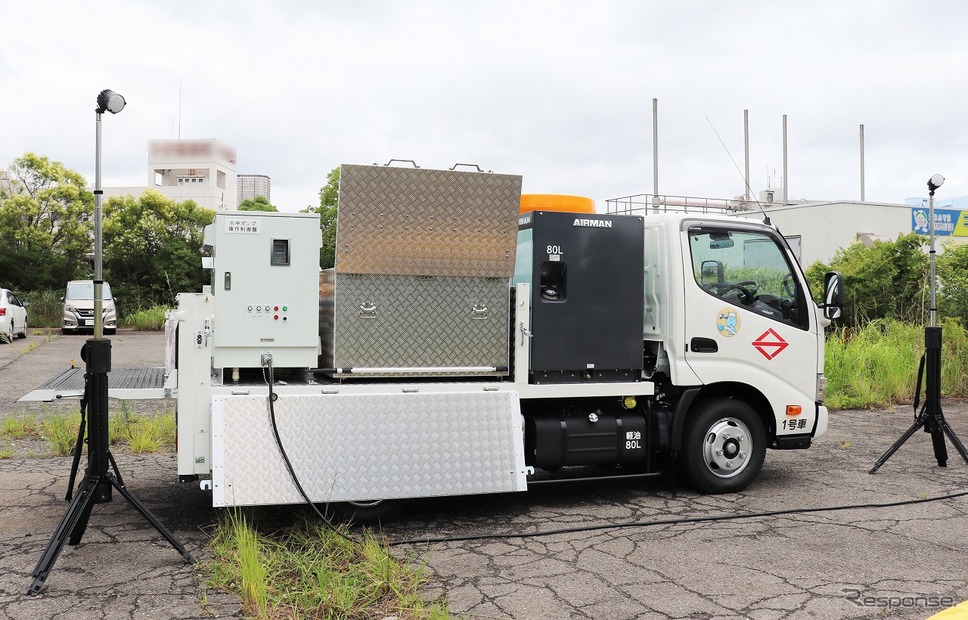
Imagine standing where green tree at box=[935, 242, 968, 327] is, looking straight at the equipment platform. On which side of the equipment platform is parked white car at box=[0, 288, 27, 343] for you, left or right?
right

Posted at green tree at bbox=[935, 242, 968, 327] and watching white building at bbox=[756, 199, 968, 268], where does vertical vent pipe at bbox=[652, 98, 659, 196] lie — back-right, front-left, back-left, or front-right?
front-left

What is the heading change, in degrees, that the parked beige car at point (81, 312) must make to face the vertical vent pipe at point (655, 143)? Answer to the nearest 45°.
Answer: approximately 90° to its left

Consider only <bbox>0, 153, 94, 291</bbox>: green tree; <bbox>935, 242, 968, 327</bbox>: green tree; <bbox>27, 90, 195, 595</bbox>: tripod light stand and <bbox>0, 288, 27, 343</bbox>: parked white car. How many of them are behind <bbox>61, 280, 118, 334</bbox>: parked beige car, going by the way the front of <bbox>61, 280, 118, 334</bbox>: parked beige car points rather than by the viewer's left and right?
1

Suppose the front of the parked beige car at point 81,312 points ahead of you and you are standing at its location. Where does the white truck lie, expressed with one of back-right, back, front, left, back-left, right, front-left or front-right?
front

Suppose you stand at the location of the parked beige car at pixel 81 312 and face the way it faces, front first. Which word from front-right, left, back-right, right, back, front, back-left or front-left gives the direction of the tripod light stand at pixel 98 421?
front

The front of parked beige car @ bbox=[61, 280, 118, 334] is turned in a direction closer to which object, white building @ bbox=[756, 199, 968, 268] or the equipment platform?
the equipment platform

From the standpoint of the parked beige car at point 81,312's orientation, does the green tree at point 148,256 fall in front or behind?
behind

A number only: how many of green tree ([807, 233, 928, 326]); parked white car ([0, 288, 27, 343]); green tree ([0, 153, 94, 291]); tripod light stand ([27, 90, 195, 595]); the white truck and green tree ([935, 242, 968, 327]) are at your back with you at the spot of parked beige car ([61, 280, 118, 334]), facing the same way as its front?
1

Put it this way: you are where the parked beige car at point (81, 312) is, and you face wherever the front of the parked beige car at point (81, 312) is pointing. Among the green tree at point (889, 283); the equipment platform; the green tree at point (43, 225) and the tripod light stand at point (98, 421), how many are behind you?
1

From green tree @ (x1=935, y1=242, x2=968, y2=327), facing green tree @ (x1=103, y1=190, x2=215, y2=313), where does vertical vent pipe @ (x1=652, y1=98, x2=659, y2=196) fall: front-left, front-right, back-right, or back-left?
front-right

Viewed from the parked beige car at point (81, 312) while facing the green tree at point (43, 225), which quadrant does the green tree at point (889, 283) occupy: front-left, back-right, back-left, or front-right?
back-right

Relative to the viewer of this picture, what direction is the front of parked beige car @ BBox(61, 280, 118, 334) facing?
facing the viewer

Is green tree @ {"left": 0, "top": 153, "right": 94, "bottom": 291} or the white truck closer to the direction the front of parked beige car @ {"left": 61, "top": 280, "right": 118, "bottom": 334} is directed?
the white truck

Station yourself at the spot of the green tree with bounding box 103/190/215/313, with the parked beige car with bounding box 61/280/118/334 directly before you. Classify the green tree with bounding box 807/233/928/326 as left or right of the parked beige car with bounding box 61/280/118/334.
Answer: left

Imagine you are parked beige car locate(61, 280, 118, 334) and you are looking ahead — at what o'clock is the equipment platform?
The equipment platform is roughly at 12 o'clock from the parked beige car.

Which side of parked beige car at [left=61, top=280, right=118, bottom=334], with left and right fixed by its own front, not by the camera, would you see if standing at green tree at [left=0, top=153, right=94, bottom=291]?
back

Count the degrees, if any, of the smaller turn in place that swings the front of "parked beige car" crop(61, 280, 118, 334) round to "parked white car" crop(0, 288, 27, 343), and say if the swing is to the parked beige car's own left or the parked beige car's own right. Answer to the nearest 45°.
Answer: approximately 45° to the parked beige car's own right
